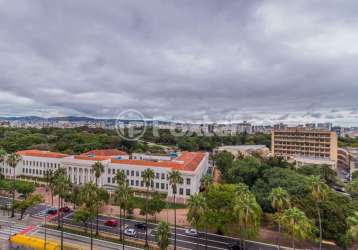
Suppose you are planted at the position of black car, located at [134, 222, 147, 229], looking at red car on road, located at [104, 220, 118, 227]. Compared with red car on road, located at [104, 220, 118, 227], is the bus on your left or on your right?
left

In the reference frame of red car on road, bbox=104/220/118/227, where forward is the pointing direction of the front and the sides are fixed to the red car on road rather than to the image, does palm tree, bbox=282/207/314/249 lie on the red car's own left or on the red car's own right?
on the red car's own left

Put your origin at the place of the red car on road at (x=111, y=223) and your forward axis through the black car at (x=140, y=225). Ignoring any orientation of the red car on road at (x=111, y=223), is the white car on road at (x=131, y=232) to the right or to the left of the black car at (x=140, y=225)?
right

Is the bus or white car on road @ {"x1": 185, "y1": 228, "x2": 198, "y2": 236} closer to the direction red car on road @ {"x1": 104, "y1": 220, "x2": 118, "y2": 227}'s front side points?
the bus

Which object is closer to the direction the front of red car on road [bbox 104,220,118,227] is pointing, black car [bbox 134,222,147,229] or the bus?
the bus

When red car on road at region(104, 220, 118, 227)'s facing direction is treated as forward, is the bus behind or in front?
in front

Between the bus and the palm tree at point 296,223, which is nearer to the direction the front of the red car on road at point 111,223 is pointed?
the bus
